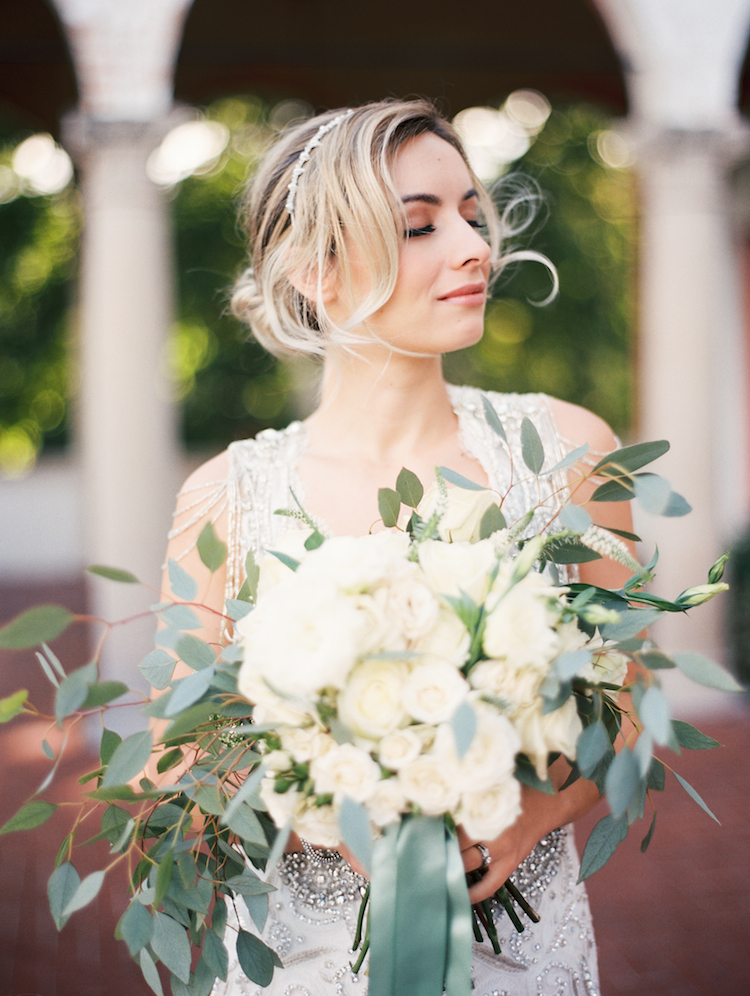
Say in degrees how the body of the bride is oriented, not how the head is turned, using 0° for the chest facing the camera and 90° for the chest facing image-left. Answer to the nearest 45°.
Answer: approximately 0°

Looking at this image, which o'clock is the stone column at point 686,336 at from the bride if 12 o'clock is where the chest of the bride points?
The stone column is roughly at 7 o'clock from the bride.
